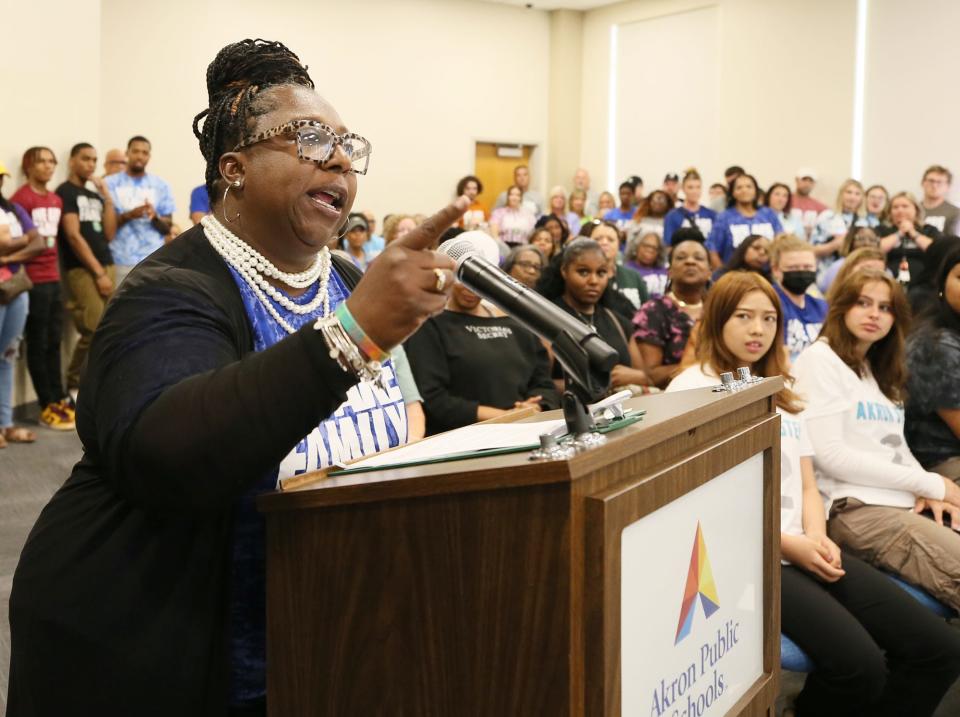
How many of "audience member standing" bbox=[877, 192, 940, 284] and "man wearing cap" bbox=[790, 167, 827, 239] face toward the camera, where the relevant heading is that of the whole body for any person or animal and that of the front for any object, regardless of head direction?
2

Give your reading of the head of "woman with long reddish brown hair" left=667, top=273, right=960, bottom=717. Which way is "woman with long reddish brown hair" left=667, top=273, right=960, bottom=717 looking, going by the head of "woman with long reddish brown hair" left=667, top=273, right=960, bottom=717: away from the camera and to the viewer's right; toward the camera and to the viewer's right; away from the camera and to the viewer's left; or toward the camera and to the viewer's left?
toward the camera and to the viewer's left

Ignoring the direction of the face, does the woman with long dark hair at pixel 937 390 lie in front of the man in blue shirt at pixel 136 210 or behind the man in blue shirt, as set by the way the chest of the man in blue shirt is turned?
in front

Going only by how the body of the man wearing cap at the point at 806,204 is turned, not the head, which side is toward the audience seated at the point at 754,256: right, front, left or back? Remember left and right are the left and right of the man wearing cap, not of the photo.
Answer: front

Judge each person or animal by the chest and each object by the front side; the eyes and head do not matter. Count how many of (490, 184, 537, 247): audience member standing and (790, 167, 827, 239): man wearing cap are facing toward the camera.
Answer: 2

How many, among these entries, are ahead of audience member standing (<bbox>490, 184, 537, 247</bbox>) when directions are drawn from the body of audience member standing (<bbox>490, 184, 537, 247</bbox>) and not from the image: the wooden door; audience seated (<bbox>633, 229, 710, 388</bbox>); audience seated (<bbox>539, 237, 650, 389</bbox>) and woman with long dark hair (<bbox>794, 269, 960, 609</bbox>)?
3

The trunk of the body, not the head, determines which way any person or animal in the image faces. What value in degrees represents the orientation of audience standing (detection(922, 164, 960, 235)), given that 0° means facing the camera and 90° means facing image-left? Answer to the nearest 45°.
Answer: approximately 45°
